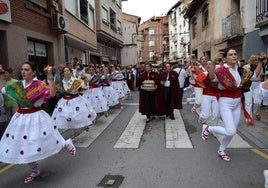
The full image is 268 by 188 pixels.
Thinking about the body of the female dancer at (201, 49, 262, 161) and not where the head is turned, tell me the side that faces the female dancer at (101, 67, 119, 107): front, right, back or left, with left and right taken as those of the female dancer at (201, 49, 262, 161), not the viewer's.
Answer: back

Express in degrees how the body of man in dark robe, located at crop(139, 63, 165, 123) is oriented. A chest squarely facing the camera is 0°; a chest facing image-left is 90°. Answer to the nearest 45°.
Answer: approximately 0°

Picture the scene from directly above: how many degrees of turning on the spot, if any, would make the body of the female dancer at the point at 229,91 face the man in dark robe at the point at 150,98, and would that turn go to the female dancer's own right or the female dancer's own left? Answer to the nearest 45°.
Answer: approximately 180°

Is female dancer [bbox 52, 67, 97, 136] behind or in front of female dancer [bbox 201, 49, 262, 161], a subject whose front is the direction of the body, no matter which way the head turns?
behind

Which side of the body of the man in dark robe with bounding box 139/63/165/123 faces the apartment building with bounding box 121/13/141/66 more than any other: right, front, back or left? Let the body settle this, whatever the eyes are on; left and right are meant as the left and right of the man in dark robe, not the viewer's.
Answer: back

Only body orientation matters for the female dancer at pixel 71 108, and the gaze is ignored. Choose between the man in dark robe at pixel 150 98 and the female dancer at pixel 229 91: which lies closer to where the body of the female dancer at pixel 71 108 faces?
the female dancer

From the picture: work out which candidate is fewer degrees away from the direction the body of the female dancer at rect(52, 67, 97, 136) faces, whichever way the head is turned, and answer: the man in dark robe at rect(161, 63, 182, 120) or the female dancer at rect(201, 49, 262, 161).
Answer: the female dancer

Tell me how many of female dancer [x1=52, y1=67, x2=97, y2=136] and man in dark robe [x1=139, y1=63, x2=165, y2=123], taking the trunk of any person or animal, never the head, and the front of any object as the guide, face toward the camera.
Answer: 2

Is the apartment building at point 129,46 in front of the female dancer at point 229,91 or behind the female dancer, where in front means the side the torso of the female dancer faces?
behind

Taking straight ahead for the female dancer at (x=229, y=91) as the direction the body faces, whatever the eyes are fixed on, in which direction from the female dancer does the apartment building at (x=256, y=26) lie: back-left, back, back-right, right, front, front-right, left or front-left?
back-left

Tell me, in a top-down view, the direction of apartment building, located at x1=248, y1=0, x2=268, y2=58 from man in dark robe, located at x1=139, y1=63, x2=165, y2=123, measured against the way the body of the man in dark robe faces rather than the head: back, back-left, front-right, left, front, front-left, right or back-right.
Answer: back-left
